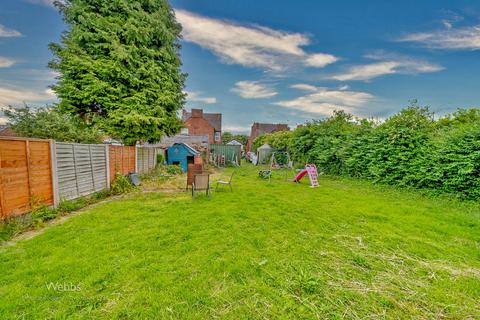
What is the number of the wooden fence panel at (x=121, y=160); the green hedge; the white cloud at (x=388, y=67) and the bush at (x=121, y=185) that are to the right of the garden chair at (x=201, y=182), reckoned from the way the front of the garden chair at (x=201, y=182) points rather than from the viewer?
2

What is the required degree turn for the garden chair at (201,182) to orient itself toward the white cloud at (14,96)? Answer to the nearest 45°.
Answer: approximately 90° to its left

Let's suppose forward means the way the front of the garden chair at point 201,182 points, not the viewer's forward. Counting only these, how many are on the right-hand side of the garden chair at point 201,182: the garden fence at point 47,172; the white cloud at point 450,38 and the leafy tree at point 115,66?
1

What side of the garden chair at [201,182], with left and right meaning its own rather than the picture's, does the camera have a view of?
back

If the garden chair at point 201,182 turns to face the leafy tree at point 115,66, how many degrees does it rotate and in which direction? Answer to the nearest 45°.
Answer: approximately 45° to its left

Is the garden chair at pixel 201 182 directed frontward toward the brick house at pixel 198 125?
yes

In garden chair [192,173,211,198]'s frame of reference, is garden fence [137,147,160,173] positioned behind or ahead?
ahead
